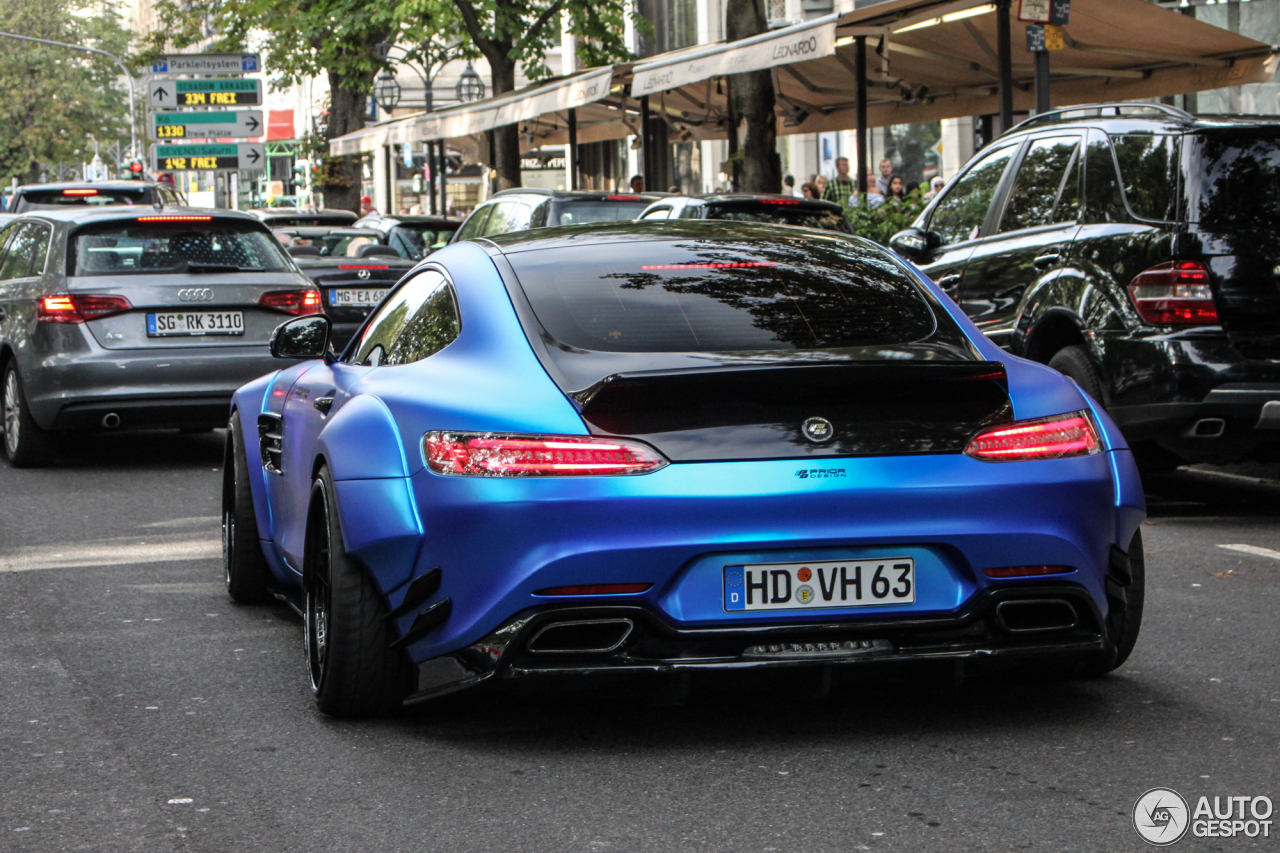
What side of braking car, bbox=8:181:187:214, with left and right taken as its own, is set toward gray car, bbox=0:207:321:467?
back

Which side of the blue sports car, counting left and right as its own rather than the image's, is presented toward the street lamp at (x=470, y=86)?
front

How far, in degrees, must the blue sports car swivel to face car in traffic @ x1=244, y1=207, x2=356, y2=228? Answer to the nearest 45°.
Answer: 0° — it already faces it

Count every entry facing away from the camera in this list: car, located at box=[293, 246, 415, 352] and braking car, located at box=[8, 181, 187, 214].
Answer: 2

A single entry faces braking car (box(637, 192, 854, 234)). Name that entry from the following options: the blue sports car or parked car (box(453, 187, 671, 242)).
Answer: the blue sports car

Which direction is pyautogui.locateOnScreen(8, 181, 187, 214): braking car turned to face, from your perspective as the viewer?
facing away from the viewer

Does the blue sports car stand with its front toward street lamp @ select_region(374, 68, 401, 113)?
yes

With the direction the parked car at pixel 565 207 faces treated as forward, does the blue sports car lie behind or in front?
behind

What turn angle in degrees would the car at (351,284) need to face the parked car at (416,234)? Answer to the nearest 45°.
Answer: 0° — it already faces it

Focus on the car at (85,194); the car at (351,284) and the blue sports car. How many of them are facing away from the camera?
3

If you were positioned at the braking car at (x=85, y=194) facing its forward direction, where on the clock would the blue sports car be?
The blue sports car is roughly at 6 o'clock from the braking car.

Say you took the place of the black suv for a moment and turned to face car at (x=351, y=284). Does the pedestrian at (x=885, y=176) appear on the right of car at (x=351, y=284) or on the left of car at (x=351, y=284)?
right

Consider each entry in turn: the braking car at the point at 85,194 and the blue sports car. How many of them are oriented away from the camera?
2

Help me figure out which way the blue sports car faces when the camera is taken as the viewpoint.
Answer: facing away from the viewer

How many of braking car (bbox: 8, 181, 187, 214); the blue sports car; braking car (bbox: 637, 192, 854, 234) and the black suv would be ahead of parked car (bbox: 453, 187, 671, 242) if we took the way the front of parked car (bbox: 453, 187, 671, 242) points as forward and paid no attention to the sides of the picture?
1

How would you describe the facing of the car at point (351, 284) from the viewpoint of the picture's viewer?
facing away from the viewer
